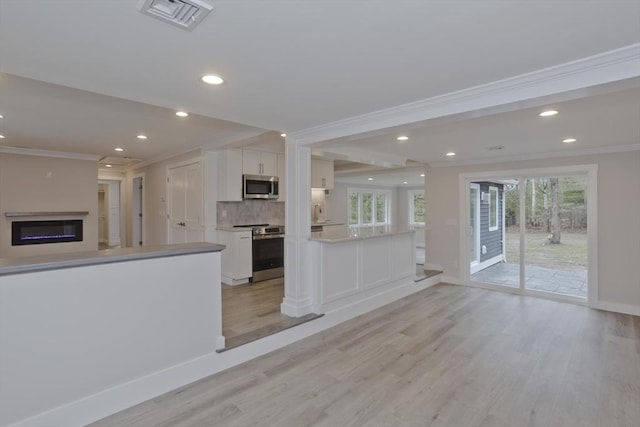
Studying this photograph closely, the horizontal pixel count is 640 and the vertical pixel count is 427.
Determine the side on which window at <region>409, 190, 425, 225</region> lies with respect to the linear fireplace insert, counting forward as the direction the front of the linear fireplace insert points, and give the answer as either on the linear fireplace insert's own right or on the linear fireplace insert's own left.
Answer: on the linear fireplace insert's own left

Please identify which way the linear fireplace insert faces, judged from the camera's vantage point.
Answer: facing the viewer

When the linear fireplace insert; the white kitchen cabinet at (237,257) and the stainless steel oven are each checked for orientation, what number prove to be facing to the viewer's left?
0

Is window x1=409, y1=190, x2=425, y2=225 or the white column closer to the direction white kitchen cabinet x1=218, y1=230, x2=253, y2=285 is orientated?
the white column

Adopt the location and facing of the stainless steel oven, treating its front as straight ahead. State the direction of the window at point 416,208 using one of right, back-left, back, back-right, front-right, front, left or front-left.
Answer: left

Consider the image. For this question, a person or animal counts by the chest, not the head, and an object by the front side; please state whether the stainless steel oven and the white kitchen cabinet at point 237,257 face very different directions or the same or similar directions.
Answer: same or similar directions

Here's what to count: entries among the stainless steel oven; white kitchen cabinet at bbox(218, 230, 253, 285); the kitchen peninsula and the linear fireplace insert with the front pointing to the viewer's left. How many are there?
0

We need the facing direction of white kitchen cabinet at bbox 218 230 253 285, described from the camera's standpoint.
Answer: facing the viewer and to the right of the viewer

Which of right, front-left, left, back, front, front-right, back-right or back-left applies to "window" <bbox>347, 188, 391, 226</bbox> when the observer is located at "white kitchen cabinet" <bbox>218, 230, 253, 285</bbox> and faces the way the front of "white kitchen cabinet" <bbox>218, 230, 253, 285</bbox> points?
left

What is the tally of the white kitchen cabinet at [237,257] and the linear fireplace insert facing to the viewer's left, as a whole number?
0

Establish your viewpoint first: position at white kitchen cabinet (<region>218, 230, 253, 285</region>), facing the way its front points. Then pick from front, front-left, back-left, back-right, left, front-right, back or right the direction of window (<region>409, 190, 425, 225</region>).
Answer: left

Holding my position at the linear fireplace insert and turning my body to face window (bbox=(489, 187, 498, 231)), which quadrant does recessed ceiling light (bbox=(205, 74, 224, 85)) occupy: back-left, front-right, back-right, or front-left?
front-right

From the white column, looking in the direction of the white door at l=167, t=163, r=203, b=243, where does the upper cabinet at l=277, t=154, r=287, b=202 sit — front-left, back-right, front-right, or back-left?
front-right

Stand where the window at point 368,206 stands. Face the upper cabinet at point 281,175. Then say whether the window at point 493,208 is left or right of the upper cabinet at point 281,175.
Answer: left
